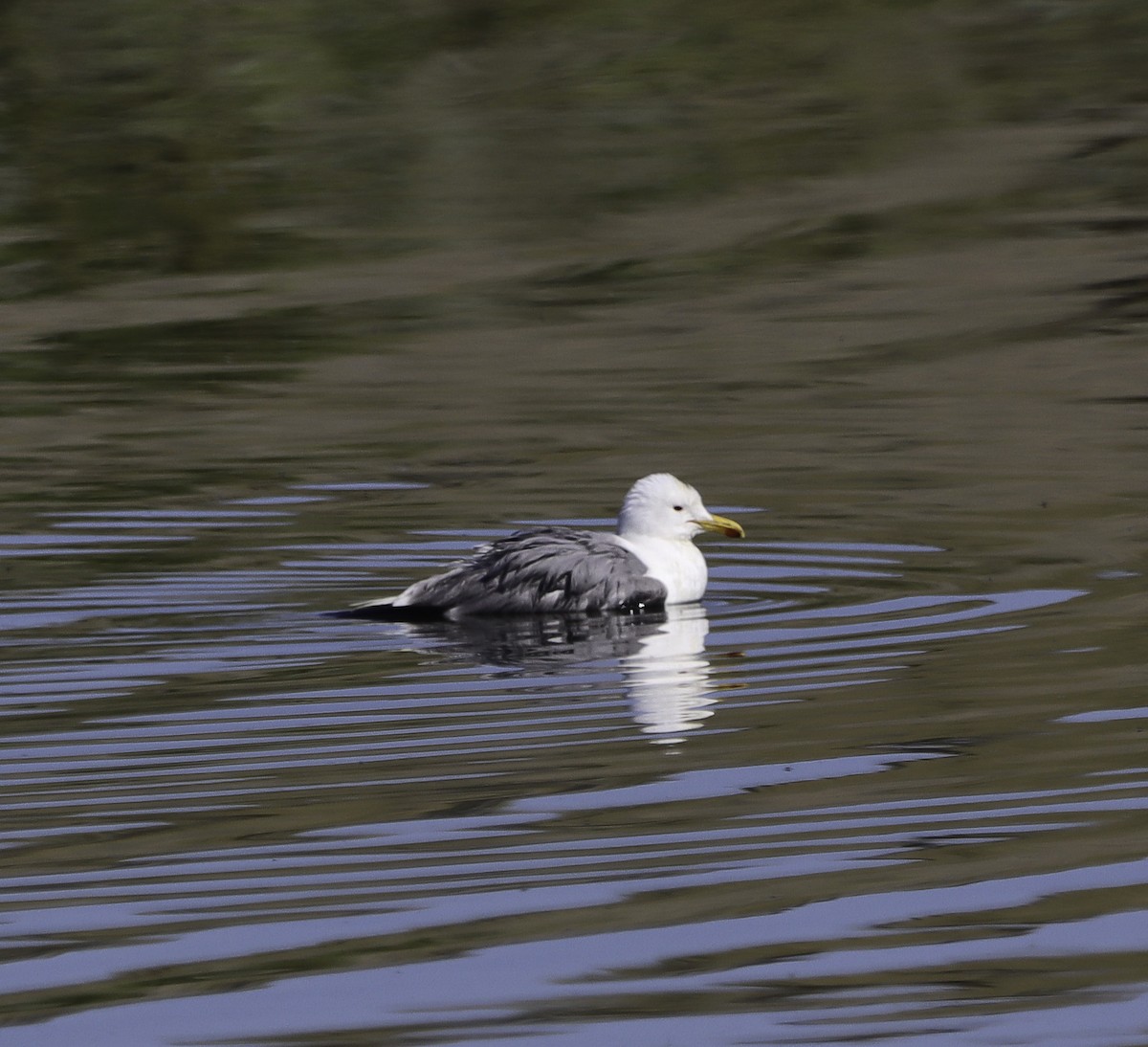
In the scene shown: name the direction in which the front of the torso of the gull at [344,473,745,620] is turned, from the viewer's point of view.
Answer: to the viewer's right
